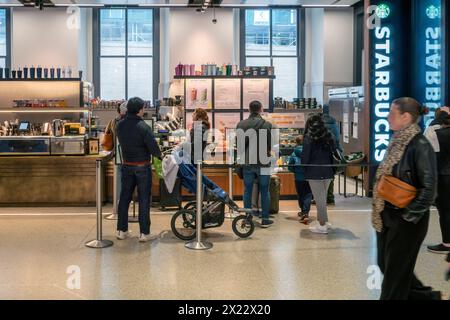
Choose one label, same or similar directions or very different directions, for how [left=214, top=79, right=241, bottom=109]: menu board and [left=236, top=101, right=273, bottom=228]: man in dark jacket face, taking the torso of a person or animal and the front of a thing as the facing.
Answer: very different directions

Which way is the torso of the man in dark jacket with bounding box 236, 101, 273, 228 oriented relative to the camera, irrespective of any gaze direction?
away from the camera

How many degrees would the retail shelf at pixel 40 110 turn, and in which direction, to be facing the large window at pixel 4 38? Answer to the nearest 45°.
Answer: approximately 180°

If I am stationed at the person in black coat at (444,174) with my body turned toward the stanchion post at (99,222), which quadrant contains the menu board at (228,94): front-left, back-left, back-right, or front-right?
front-right

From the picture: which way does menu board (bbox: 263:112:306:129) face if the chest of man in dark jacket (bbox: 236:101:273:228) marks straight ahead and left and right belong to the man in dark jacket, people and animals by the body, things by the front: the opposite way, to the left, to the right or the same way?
the opposite way

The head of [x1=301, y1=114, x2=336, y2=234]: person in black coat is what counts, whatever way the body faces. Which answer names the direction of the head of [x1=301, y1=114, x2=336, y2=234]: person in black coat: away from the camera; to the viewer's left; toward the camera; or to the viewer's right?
away from the camera

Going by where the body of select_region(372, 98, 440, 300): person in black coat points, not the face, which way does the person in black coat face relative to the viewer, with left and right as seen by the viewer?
facing to the left of the viewer

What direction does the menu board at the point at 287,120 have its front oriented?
toward the camera

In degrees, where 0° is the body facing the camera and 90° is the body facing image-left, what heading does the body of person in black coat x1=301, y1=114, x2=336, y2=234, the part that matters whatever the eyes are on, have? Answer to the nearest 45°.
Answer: approximately 135°

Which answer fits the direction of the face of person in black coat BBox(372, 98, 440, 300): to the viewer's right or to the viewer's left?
to the viewer's left

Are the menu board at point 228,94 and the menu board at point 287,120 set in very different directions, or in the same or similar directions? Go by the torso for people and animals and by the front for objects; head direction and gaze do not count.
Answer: same or similar directions

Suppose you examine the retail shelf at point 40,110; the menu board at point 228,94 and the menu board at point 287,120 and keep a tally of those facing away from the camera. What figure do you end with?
0

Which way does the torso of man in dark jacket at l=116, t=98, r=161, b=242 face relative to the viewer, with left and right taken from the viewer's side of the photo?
facing away from the viewer and to the right of the viewer
